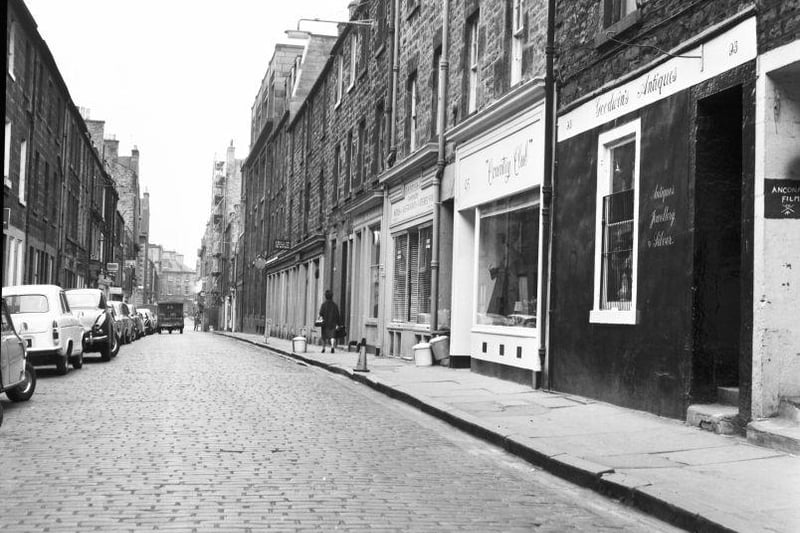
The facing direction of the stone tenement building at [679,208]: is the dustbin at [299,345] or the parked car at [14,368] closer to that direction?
the parked car

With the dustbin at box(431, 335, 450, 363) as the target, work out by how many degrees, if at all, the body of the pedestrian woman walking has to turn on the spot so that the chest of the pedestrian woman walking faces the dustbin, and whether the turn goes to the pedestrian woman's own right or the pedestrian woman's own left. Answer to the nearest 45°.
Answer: approximately 180°

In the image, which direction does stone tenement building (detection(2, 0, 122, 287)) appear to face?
to the viewer's right

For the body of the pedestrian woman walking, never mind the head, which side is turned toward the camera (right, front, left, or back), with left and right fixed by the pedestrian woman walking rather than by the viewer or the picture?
back

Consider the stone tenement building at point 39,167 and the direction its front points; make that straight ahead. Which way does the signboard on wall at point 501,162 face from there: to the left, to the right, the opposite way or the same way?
the opposite way

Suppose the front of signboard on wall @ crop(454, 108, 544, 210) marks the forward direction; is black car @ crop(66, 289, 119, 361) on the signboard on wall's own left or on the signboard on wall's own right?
on the signboard on wall's own right

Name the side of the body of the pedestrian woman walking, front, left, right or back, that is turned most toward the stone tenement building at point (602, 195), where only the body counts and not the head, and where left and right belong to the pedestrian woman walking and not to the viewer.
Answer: back
